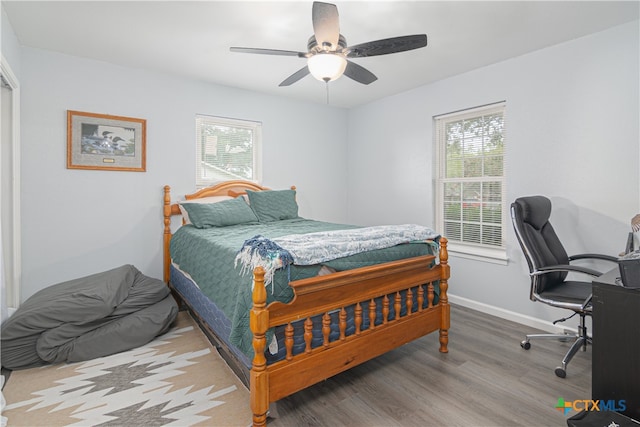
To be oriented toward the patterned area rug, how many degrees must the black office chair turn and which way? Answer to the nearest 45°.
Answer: approximately 90° to its right

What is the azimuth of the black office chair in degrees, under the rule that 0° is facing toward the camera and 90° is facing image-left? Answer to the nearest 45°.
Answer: approximately 315°
